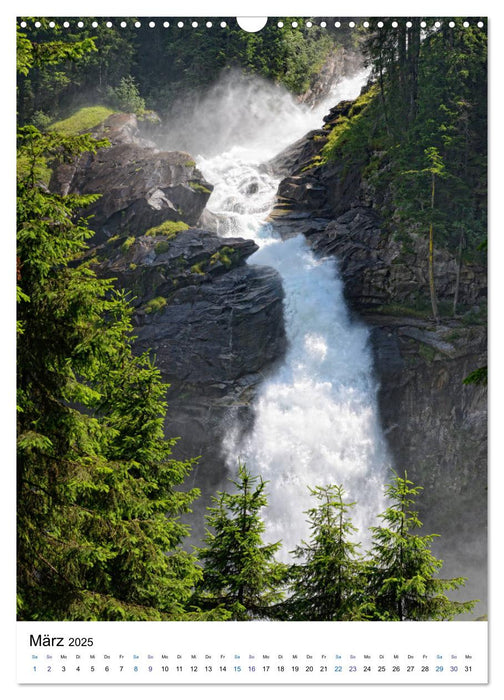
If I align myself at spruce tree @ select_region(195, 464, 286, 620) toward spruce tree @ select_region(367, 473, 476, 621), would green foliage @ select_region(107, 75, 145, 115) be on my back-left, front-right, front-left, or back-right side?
back-left
